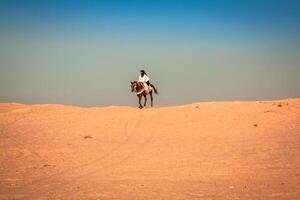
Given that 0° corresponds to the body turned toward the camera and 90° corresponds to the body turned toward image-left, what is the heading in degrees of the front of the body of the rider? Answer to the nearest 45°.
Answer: approximately 45°
